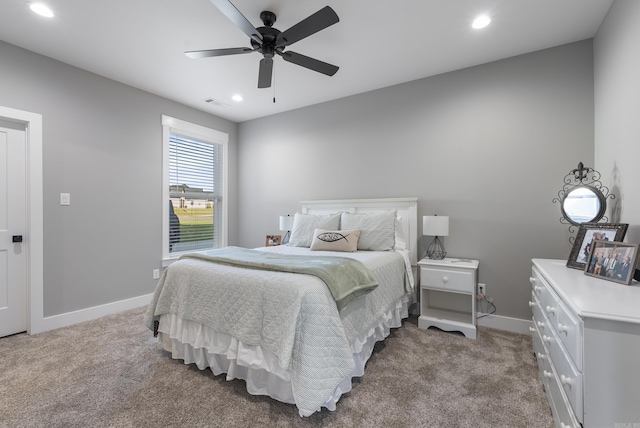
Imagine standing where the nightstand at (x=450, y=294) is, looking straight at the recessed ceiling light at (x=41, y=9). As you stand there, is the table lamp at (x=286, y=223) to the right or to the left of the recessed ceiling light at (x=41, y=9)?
right

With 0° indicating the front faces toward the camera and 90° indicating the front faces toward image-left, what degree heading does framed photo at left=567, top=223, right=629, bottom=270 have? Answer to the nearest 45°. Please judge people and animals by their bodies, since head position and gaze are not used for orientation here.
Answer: approximately 45°

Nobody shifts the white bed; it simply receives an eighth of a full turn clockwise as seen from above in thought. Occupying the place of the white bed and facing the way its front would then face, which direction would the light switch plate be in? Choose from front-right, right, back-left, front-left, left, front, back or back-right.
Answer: front-right

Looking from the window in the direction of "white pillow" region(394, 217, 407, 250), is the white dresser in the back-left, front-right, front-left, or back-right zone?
front-right

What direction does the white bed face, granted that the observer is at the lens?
facing the viewer and to the left of the viewer

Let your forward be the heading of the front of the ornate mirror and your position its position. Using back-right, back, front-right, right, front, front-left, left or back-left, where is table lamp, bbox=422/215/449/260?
front-right

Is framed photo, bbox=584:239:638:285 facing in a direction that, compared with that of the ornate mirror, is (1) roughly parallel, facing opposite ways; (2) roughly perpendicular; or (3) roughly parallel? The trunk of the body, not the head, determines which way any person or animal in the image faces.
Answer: roughly parallel

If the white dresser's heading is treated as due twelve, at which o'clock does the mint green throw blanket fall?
The mint green throw blanket is roughly at 12 o'clock from the white dresser.

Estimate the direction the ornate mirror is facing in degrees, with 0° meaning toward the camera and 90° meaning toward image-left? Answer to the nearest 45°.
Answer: approximately 45°

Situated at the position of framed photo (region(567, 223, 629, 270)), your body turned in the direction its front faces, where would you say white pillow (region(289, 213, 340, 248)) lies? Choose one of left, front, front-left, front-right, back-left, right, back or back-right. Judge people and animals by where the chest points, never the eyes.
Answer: front-right

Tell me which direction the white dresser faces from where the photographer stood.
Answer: facing to the left of the viewer
